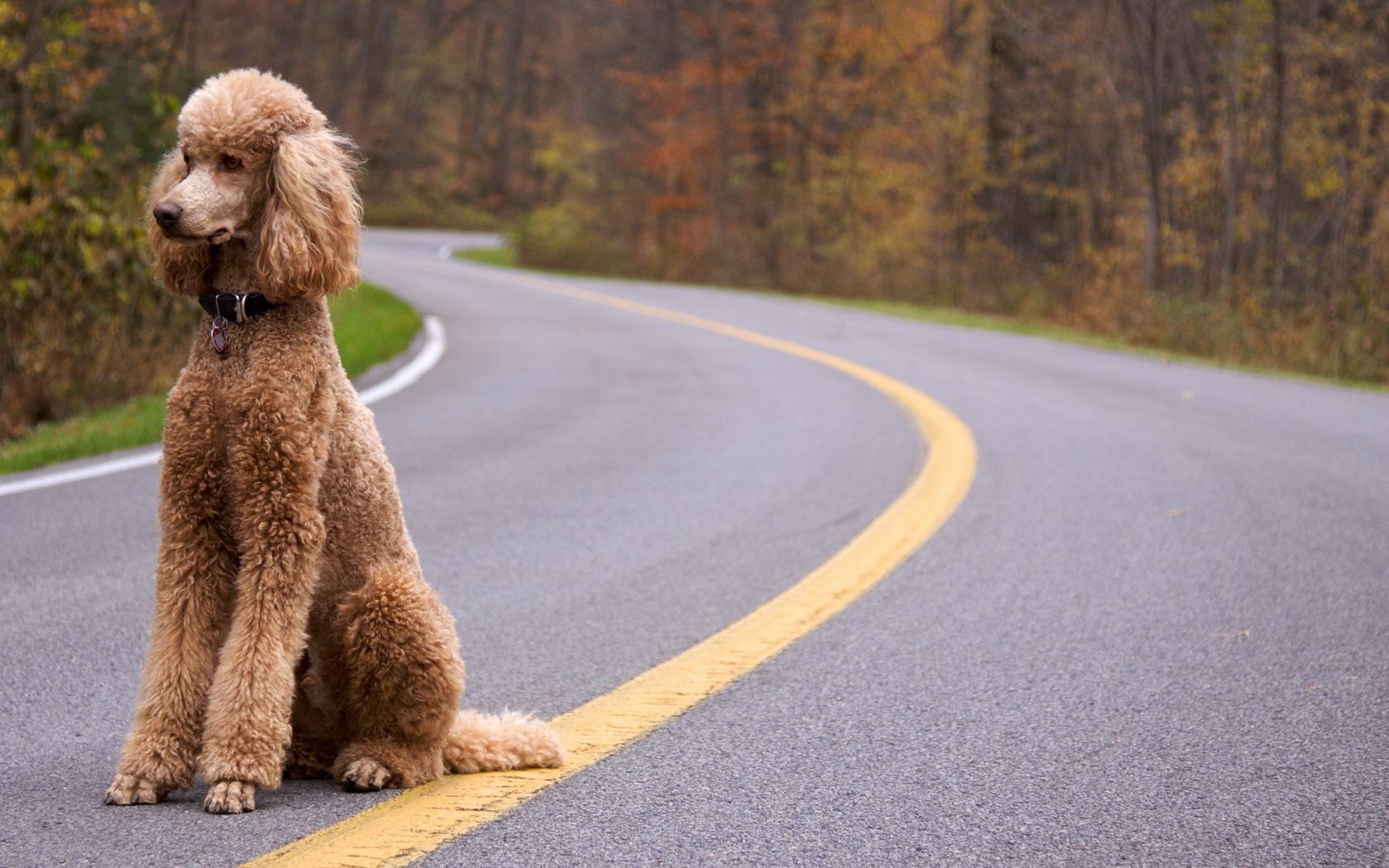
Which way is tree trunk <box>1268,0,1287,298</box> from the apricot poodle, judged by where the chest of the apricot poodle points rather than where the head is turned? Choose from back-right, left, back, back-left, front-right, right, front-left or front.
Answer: back

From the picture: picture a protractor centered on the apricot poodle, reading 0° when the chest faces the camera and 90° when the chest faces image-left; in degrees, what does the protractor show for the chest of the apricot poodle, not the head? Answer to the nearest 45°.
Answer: approximately 45°
